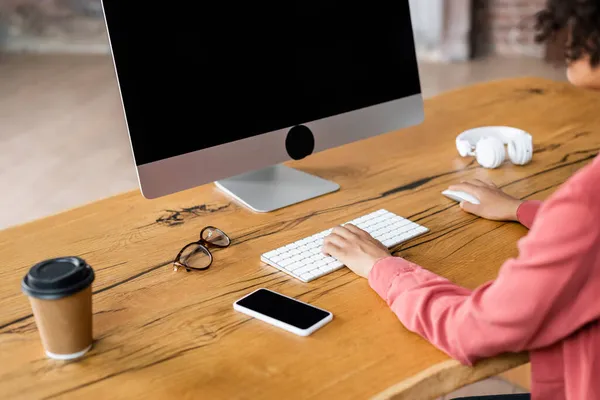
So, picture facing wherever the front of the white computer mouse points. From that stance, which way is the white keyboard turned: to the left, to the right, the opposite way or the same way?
the opposite way

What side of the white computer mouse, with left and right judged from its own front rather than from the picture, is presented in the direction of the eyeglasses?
left

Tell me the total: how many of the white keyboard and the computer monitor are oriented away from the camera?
0

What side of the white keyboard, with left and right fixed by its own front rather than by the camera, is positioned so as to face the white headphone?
left

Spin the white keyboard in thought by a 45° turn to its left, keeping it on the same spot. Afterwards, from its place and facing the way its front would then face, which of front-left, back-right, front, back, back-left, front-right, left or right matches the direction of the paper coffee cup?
back-right

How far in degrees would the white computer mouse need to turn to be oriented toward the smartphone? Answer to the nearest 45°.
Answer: approximately 90° to its left

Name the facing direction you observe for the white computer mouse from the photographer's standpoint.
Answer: facing away from the viewer and to the left of the viewer

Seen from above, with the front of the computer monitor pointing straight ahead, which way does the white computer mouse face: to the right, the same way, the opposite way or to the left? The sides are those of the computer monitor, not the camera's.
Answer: the opposite way
